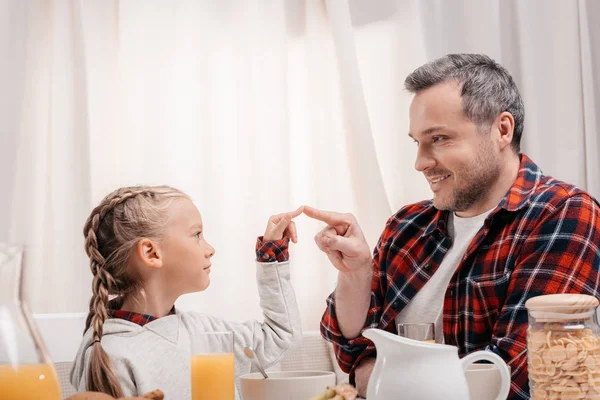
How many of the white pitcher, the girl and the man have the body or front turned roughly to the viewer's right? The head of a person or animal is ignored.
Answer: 1

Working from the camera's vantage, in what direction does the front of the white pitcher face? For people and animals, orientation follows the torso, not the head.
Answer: facing to the left of the viewer

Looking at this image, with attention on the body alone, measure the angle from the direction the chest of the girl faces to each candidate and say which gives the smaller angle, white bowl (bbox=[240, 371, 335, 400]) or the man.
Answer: the man

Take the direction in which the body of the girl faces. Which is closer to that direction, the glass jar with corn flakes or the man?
the man

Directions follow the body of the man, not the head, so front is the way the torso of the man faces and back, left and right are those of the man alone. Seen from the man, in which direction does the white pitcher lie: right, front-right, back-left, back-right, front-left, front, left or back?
front-left

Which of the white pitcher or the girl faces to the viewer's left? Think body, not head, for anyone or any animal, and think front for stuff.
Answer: the white pitcher

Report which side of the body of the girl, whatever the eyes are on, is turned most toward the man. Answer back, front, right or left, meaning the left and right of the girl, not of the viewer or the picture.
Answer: front

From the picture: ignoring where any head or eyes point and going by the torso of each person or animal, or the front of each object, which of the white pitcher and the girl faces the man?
the girl

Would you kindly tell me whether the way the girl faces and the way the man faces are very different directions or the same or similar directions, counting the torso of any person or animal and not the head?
very different directions

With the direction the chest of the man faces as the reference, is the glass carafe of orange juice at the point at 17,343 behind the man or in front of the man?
in front

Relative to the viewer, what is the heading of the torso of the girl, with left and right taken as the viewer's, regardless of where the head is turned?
facing to the right of the viewer

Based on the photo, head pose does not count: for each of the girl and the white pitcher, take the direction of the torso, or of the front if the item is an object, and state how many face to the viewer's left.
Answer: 1

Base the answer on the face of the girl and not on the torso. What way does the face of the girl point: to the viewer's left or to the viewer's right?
to the viewer's right

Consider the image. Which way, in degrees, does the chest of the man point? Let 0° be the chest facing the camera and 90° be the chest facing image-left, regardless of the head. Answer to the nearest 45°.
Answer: approximately 45°
